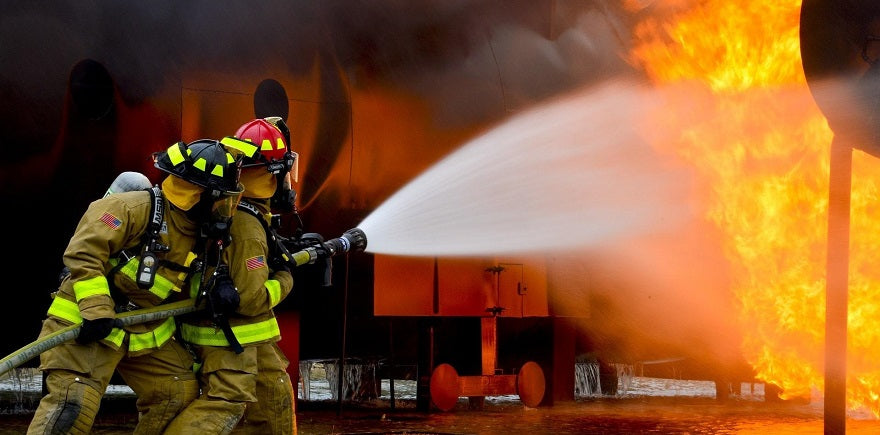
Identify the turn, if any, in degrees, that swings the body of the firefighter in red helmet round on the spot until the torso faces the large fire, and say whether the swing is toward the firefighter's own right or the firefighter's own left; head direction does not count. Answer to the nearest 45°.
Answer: approximately 45° to the firefighter's own left

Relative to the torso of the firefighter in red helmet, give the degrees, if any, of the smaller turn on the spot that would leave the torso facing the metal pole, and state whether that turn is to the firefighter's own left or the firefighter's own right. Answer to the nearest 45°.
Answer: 0° — they already face it

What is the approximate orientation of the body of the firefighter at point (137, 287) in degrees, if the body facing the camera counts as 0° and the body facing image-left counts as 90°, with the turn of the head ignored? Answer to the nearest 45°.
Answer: approximately 315°

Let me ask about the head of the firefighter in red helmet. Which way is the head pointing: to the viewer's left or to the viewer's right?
to the viewer's right

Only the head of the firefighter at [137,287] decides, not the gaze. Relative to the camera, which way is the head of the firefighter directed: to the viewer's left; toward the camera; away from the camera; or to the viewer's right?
to the viewer's right

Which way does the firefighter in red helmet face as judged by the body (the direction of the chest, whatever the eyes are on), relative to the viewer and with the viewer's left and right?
facing to the right of the viewer
